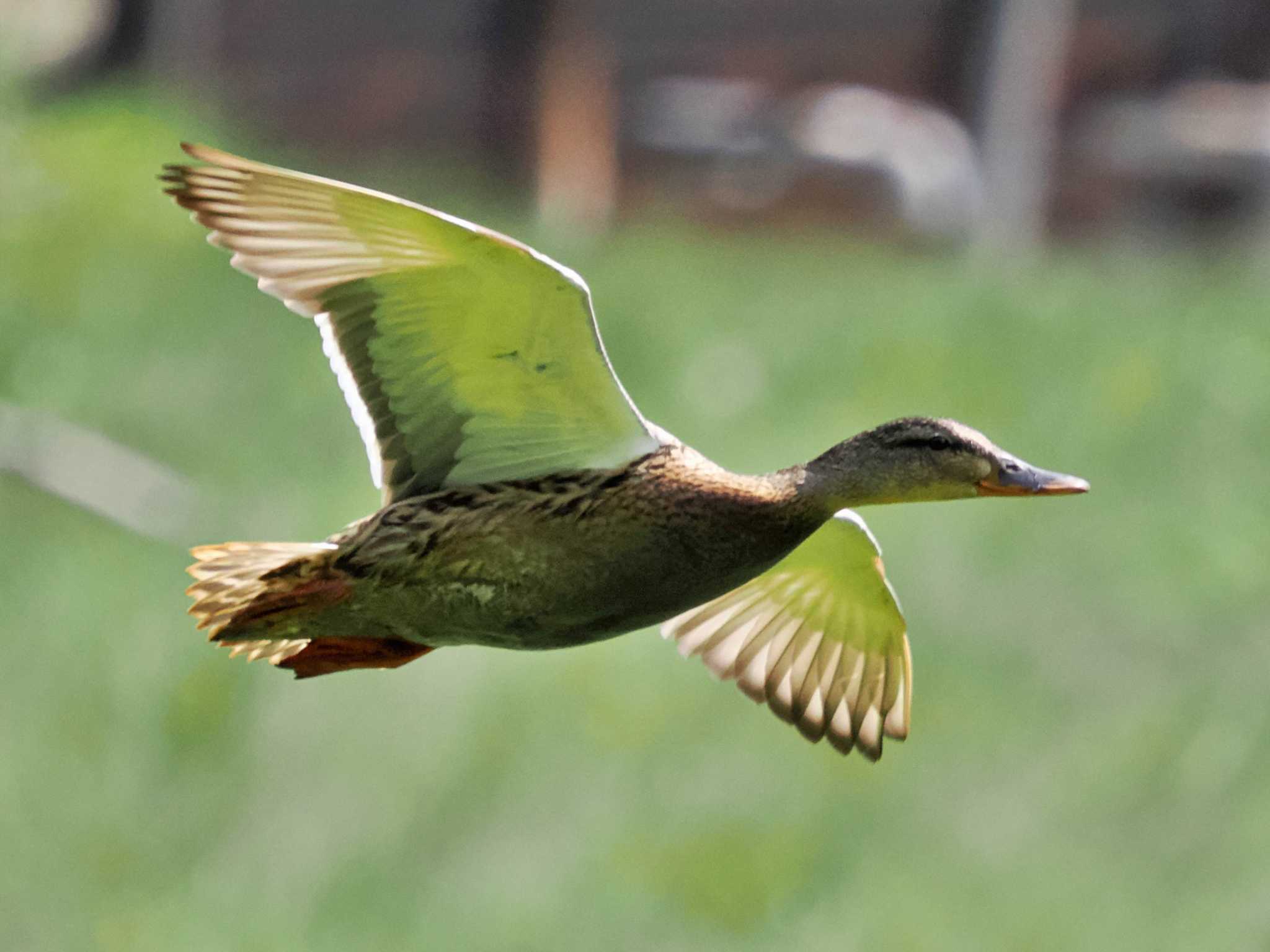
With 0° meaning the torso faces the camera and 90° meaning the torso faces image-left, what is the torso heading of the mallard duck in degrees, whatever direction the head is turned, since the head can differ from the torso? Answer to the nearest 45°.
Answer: approximately 270°

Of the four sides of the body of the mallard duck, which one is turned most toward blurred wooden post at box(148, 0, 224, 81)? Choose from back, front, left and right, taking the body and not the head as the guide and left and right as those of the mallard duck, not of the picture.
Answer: left

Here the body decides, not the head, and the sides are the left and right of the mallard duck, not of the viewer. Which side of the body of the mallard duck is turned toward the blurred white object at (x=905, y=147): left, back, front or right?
left

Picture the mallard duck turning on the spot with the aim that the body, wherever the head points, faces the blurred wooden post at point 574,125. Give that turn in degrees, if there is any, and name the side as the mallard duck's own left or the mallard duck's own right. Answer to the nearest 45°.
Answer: approximately 90° to the mallard duck's own left

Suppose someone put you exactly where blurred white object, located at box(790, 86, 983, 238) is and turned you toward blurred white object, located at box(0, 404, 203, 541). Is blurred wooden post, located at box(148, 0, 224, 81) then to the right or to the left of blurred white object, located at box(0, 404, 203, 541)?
right

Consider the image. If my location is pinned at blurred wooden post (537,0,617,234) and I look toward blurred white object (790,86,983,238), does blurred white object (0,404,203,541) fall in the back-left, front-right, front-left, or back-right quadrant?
back-right

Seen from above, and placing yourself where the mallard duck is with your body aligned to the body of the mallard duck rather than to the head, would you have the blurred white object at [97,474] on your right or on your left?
on your left

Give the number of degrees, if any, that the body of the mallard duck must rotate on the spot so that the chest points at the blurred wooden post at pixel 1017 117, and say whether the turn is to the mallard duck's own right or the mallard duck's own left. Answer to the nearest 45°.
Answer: approximately 90° to the mallard duck's own left
